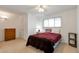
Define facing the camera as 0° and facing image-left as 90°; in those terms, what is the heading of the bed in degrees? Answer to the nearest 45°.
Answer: approximately 45°

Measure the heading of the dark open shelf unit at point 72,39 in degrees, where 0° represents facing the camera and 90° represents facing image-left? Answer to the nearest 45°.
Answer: approximately 45°
